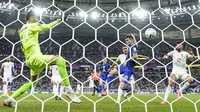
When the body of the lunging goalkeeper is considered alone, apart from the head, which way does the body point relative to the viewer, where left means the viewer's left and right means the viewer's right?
facing away from the viewer and to the right of the viewer
